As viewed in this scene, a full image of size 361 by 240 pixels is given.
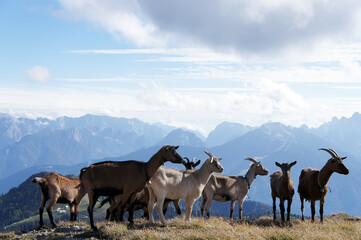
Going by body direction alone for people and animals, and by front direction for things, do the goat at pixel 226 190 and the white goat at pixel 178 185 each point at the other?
no

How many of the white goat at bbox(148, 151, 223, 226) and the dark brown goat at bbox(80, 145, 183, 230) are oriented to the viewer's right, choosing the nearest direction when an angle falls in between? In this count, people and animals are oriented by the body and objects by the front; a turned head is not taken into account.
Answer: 2

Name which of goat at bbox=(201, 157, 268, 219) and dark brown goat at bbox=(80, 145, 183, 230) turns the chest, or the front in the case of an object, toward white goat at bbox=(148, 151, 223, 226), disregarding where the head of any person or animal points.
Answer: the dark brown goat

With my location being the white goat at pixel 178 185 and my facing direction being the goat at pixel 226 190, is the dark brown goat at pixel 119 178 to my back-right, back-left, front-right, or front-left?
back-left

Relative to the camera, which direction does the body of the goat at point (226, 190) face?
to the viewer's right

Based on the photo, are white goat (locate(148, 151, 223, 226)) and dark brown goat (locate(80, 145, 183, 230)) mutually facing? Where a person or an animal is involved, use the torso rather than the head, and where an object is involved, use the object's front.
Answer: no

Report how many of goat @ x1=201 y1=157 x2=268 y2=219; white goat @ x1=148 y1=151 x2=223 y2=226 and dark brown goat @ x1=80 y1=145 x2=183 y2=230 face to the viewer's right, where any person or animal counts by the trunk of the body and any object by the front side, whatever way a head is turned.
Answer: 3

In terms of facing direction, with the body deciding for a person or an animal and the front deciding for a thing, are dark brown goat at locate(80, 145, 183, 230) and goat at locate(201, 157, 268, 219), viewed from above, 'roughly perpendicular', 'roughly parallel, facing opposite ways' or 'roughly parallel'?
roughly parallel

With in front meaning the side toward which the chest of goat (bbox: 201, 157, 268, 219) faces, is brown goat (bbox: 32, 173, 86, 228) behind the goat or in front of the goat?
behind

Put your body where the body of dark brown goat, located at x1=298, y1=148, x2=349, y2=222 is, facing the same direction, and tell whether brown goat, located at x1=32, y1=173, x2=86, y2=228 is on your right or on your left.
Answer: on your right

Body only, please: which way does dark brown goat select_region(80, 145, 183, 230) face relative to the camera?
to the viewer's right

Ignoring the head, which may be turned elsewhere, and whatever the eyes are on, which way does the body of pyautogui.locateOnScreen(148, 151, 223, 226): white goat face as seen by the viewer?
to the viewer's right

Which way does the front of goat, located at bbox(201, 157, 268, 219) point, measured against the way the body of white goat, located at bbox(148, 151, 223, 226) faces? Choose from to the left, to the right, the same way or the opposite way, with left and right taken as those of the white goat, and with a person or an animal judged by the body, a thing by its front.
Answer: the same way

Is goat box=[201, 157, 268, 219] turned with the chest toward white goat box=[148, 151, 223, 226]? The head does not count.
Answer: no

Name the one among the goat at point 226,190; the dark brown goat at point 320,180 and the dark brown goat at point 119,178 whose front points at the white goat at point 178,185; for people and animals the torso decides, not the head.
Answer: the dark brown goat at point 119,178

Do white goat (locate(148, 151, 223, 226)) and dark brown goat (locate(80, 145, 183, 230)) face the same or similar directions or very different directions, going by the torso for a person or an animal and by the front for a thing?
same or similar directions

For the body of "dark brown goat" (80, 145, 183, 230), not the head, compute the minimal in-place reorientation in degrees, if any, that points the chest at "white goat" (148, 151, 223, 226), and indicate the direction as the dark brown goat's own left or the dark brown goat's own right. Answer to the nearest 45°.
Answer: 0° — it already faces it

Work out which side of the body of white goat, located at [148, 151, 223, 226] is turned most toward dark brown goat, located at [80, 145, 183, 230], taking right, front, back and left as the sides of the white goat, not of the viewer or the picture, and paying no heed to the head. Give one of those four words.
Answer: back
